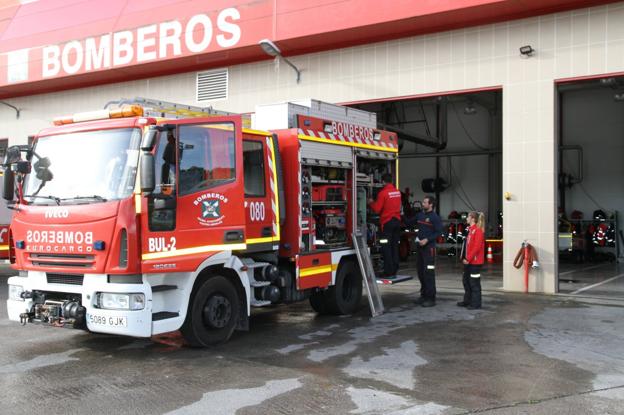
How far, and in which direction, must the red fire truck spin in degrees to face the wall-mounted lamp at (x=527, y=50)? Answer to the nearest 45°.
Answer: approximately 180°

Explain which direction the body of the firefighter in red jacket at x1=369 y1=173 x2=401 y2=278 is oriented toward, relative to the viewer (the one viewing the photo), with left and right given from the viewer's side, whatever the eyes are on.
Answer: facing away from the viewer and to the left of the viewer

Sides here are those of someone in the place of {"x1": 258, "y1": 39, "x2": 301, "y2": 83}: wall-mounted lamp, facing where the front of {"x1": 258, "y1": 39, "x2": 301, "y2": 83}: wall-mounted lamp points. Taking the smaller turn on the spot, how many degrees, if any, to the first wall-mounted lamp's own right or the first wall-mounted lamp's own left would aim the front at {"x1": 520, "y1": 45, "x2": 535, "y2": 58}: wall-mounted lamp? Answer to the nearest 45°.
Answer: approximately 135° to the first wall-mounted lamp's own left

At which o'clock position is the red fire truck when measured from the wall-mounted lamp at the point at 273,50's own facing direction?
The red fire truck is roughly at 11 o'clock from the wall-mounted lamp.

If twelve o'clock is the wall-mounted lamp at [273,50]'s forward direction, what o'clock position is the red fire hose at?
The red fire hose is roughly at 8 o'clock from the wall-mounted lamp.

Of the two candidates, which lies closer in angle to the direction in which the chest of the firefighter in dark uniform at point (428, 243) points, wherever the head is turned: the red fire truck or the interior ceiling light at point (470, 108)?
the red fire truck

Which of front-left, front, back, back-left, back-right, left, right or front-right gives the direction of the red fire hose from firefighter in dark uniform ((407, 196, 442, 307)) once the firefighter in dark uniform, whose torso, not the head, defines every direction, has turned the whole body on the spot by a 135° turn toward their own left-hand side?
front-left

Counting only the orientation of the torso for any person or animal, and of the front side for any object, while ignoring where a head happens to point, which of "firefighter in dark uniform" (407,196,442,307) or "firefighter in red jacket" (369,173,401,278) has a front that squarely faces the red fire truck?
"firefighter in dark uniform" (407,196,442,307)

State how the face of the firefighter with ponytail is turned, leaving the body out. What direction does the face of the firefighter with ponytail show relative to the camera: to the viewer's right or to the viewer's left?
to the viewer's left
